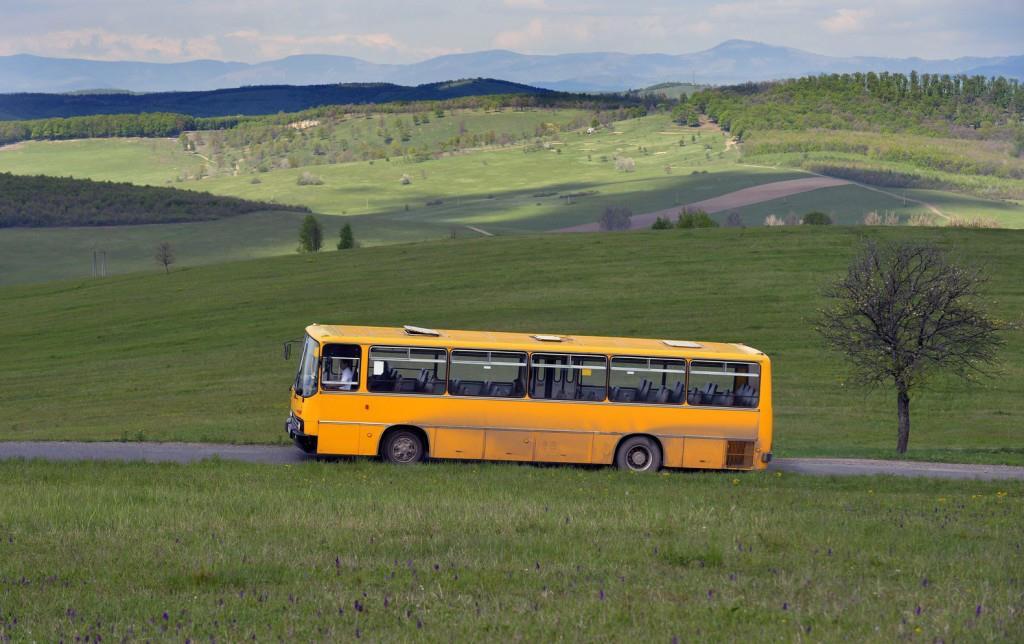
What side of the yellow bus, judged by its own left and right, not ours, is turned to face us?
left

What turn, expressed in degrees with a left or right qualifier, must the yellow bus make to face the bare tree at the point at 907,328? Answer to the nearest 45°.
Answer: approximately 135° to its right
